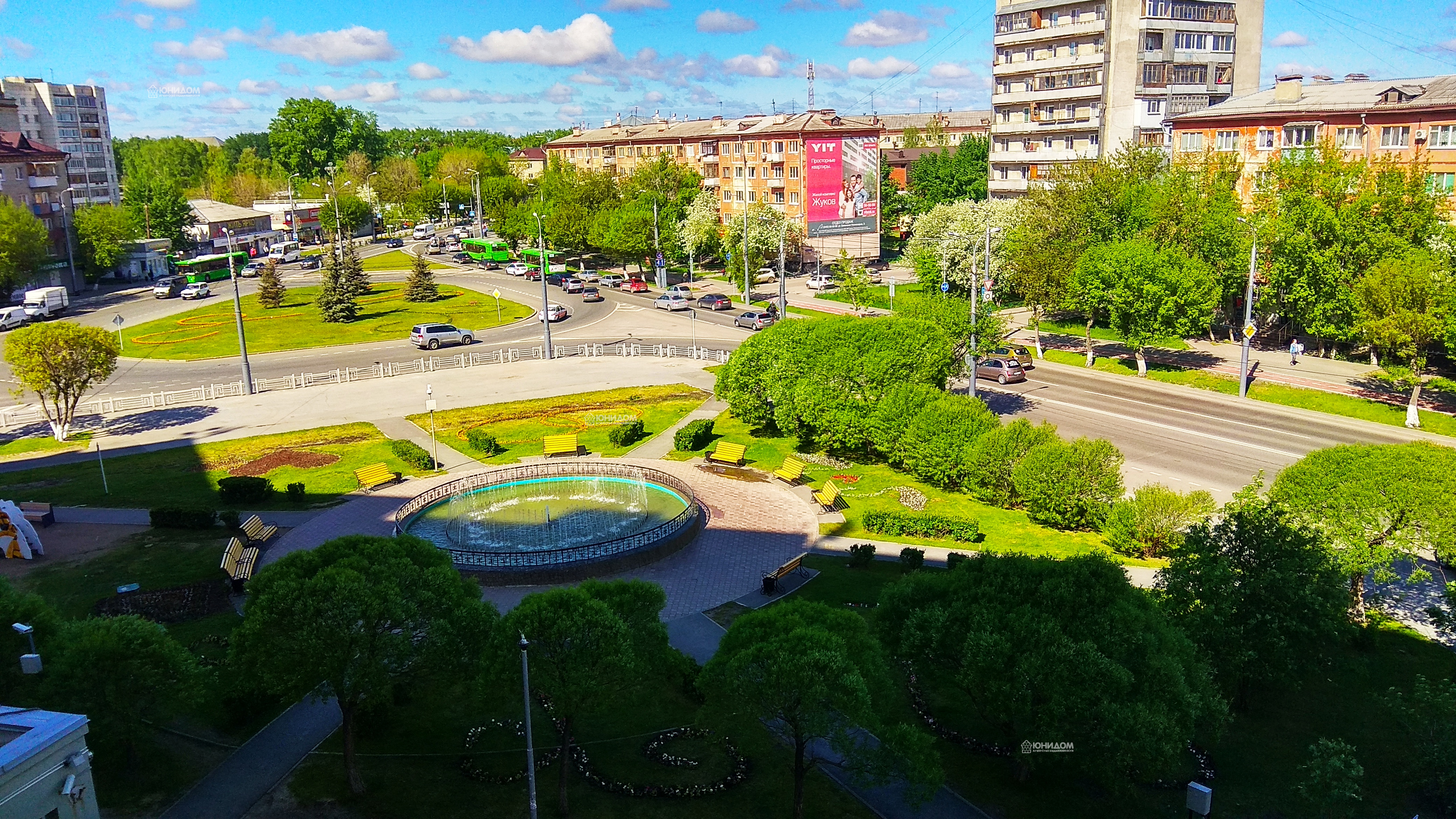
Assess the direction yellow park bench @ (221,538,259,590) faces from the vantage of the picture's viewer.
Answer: facing to the right of the viewer

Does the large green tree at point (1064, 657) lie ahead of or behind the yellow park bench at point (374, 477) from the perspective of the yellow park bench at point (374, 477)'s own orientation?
ahead

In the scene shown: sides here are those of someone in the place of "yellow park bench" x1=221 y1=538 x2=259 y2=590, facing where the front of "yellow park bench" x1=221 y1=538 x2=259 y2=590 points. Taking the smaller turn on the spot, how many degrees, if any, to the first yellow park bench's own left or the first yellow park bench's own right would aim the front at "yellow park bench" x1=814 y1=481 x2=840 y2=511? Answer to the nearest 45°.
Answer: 0° — it already faces it

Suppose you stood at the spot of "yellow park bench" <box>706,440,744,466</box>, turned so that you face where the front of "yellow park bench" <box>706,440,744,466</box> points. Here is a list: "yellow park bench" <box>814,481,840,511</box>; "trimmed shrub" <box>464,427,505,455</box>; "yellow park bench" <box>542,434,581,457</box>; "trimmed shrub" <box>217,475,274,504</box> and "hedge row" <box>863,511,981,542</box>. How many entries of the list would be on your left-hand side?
2

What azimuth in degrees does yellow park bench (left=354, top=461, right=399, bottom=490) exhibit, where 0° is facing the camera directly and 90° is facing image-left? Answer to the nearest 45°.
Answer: approximately 315°

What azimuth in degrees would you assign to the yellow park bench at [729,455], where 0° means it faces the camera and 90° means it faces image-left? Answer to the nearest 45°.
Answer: approximately 45°

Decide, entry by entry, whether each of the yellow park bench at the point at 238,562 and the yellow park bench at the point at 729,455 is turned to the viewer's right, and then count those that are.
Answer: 1

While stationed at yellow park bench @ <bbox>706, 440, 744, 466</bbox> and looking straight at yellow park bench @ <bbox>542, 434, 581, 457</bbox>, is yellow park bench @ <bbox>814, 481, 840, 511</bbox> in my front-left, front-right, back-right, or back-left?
back-left

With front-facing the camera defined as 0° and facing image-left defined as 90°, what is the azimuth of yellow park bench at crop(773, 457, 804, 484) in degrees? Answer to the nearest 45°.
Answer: approximately 45°

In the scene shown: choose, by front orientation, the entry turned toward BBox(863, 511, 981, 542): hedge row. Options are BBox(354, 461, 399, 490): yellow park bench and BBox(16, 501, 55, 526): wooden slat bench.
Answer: the yellow park bench

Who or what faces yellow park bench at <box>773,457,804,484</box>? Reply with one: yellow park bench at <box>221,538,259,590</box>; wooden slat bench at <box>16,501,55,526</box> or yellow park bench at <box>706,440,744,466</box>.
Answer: yellow park bench at <box>221,538,259,590</box>

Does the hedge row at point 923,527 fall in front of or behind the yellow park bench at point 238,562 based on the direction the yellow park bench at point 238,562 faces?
in front

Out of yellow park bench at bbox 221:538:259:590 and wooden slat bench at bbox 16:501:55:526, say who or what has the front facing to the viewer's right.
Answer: the yellow park bench
